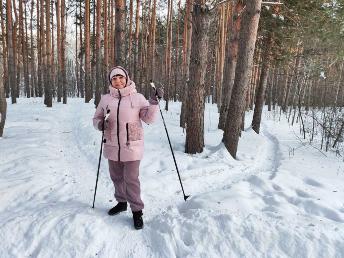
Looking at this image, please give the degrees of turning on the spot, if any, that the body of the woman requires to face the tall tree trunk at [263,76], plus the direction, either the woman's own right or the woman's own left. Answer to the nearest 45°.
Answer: approximately 135° to the woman's own left

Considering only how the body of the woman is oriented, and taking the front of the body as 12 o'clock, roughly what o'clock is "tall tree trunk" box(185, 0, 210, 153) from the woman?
The tall tree trunk is roughly at 7 o'clock from the woman.

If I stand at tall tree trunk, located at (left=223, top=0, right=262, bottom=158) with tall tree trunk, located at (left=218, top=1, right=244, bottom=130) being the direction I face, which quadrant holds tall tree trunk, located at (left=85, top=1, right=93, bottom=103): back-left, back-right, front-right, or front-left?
front-left

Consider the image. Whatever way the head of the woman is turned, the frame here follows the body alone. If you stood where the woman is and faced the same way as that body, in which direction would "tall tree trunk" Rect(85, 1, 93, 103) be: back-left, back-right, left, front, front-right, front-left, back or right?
back

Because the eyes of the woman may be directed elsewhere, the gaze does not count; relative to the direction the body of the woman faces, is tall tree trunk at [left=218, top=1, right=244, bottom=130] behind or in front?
behind

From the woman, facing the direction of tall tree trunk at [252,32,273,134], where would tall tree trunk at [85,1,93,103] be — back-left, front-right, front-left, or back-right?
front-left

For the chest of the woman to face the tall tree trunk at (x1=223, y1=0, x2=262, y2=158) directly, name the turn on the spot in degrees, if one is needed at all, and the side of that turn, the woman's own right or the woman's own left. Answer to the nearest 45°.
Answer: approximately 135° to the woman's own left

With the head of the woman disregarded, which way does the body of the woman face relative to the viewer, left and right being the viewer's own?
facing the viewer

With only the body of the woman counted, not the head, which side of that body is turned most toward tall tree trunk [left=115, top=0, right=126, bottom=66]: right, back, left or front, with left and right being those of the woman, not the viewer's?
back
